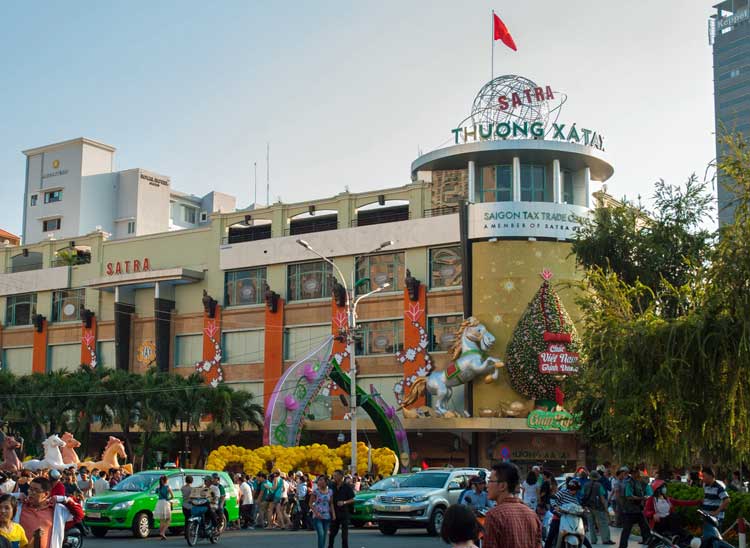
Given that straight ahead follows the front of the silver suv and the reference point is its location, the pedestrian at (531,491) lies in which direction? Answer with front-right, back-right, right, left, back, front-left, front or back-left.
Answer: left

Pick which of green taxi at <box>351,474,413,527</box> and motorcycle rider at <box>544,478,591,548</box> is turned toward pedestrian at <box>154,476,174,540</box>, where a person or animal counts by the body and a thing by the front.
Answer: the green taxi

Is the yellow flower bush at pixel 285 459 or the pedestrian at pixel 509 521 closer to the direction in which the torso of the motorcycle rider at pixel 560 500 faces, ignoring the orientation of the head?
the pedestrian

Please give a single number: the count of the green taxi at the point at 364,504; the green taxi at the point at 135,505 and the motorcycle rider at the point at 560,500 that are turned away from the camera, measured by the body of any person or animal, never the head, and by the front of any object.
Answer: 0

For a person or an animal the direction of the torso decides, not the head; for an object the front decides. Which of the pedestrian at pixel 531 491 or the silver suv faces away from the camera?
the pedestrian

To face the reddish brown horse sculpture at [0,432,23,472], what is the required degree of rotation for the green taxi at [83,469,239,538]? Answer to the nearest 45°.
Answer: approximately 45° to its right

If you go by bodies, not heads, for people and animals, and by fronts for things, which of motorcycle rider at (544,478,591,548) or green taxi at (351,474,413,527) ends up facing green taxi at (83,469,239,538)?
green taxi at (351,474,413,527)

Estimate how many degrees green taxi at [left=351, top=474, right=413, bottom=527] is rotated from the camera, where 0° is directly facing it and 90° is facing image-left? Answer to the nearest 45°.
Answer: approximately 45°

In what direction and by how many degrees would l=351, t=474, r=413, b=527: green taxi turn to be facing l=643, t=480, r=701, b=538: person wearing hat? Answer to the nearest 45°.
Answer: approximately 90° to its left

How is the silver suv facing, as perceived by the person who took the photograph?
facing the viewer and to the left of the viewer
